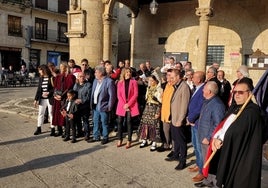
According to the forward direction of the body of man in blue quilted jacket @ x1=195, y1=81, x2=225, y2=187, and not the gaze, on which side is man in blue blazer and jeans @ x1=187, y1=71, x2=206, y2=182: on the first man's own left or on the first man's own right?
on the first man's own right

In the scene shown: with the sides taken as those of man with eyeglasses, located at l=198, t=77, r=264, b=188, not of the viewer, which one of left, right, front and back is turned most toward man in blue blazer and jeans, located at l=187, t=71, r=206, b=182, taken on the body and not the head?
right

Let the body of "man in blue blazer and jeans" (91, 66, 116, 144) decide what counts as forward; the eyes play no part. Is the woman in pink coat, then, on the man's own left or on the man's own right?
on the man's own left

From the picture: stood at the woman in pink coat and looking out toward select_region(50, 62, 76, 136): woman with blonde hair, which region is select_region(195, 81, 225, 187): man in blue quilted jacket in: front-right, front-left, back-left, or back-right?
back-left

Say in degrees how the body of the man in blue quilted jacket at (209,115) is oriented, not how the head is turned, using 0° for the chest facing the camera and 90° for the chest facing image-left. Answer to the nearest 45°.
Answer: approximately 90°

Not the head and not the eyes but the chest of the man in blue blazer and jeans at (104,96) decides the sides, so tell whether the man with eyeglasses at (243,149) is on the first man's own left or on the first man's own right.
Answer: on the first man's own left

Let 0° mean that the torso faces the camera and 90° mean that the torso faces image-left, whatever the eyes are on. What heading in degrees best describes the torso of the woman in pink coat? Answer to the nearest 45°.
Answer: approximately 0°

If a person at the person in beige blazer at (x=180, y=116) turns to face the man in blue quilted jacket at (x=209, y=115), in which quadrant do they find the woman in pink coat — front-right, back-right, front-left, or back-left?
back-right
